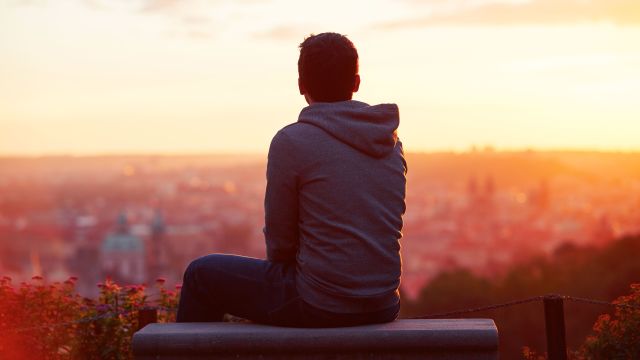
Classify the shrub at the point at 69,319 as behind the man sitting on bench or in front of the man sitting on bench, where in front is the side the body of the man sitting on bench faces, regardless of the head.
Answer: in front

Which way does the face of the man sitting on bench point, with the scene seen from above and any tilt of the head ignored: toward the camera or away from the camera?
away from the camera

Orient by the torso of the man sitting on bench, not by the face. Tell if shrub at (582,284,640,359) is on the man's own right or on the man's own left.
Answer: on the man's own right

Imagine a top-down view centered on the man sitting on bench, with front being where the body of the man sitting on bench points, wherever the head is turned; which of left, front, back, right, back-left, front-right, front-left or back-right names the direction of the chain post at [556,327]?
right

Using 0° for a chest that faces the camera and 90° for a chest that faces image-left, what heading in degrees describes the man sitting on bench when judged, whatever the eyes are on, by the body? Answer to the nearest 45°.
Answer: approximately 135°
